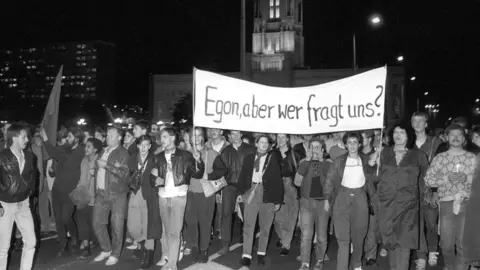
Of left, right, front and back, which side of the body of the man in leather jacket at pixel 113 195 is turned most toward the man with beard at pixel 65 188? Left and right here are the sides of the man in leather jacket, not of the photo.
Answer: right

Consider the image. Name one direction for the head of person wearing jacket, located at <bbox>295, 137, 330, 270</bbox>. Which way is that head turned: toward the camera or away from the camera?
toward the camera

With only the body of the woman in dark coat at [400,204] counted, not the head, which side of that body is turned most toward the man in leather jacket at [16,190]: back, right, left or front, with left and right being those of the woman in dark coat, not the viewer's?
right

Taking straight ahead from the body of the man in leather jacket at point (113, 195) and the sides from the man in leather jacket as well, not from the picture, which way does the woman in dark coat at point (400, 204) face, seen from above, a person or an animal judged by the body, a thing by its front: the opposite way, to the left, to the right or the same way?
the same way

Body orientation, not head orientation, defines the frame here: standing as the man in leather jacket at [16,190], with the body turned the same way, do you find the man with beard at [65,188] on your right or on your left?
on your left

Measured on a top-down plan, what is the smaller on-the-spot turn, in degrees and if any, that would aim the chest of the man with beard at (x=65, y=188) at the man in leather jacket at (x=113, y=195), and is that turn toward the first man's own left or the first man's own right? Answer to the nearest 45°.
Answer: approximately 90° to the first man's own left

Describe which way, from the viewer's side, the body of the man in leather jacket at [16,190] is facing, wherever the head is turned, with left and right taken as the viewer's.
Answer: facing the viewer and to the right of the viewer

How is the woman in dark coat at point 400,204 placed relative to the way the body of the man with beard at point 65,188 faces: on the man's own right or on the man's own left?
on the man's own left

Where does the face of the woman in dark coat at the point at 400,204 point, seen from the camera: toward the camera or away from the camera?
toward the camera

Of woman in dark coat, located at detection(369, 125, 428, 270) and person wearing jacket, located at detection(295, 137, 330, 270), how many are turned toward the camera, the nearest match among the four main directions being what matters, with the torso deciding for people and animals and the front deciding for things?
2

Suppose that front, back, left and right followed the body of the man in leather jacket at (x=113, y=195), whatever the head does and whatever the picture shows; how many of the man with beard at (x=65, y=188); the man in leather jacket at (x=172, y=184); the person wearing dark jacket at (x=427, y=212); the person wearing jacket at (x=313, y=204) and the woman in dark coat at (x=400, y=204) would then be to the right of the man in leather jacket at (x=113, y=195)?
1

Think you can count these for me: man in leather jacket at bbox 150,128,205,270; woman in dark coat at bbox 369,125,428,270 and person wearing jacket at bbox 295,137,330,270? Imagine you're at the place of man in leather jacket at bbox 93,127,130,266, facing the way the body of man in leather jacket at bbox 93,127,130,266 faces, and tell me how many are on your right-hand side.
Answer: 0

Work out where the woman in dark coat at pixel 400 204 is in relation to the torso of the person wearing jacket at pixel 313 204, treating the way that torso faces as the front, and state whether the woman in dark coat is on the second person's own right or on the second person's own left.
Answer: on the second person's own left

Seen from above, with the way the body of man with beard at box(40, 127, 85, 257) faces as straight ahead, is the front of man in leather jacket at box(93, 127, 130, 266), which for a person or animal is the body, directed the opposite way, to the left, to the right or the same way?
the same way

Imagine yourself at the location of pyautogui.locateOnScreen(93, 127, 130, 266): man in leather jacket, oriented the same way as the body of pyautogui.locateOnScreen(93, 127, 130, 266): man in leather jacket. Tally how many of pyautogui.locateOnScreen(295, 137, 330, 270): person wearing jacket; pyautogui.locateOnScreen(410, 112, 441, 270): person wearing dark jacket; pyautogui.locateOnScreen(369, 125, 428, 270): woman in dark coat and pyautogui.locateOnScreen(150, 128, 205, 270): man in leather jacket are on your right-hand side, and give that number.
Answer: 0

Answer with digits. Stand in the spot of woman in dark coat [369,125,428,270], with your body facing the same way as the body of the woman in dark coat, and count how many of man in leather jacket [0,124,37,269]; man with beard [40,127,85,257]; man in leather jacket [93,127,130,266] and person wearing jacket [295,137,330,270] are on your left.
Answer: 0

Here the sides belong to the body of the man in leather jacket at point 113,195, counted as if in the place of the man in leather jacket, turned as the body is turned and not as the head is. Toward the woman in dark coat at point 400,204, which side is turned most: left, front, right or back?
left

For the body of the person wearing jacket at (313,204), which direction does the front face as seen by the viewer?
toward the camera

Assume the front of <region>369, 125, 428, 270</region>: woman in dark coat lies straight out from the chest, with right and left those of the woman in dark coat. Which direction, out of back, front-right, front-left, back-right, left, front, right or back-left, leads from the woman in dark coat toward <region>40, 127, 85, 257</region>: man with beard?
right

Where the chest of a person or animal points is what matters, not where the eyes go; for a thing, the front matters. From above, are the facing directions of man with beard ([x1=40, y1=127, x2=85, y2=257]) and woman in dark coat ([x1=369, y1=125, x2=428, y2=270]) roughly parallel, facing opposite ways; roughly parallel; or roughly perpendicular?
roughly parallel

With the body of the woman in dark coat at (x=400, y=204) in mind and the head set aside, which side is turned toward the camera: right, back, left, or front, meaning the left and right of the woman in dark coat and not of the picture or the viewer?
front
